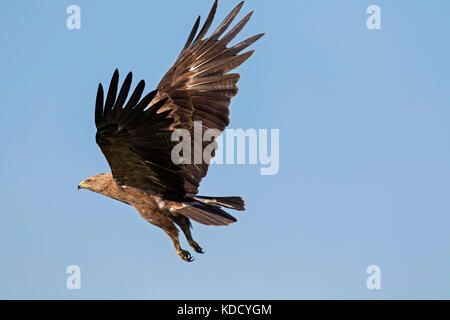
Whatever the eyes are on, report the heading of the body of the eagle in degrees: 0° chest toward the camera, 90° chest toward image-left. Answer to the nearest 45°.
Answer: approximately 90°
